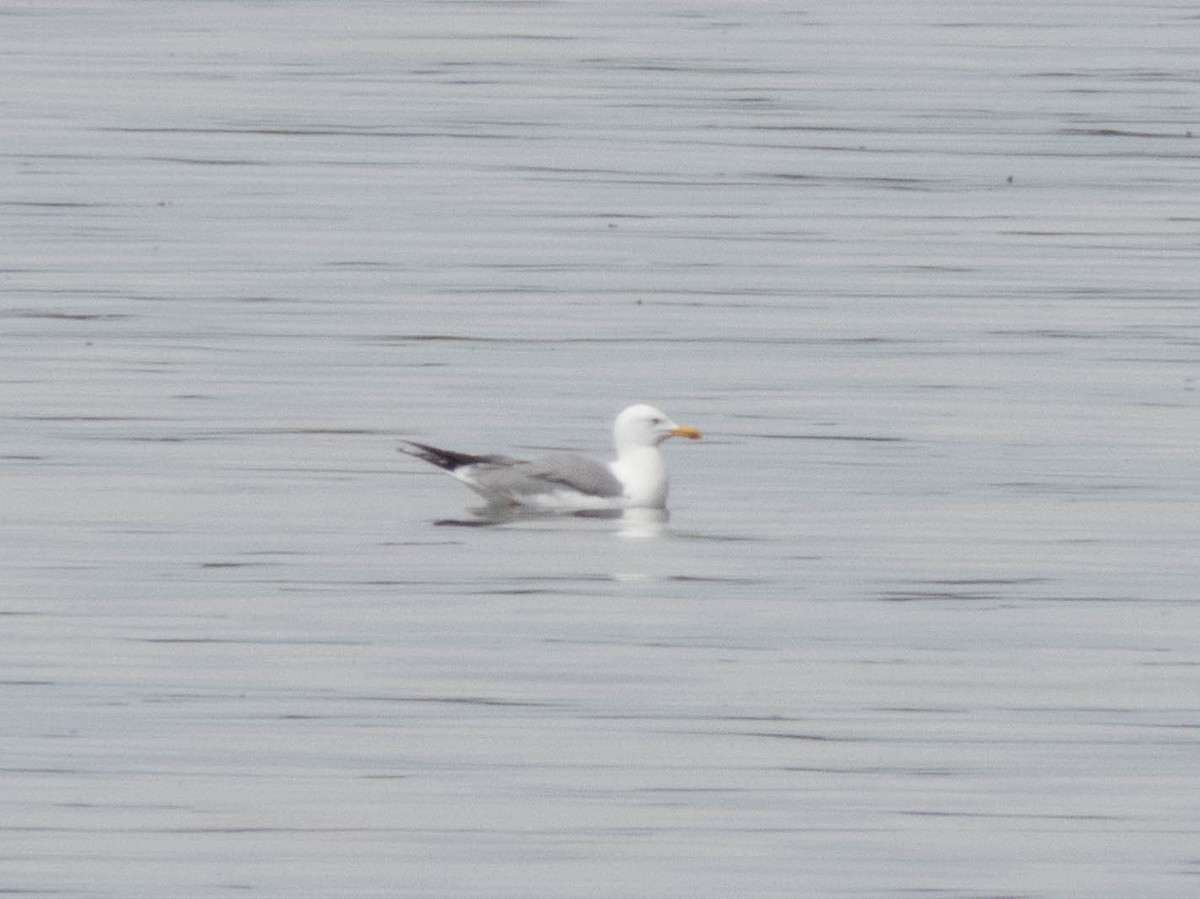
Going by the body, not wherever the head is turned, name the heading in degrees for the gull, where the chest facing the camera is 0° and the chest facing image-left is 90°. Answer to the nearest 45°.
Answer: approximately 270°
